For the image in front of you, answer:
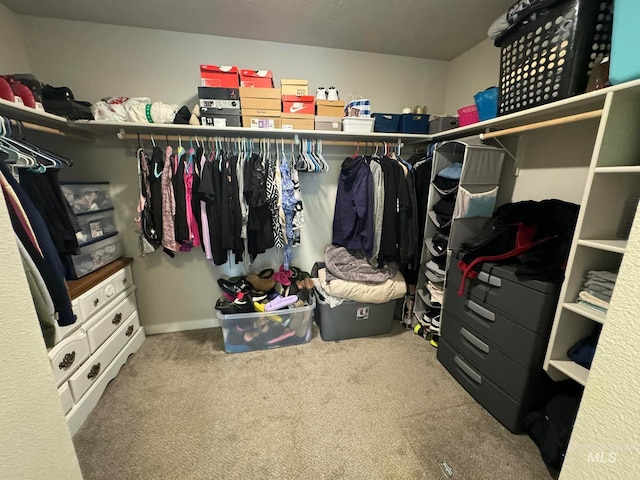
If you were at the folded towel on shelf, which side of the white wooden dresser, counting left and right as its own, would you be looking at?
front

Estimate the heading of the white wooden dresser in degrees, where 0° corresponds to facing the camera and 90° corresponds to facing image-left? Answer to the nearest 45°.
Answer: approximately 315°

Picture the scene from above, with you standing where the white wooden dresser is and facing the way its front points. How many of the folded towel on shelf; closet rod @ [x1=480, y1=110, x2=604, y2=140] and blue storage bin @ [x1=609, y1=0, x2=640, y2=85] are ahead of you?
3

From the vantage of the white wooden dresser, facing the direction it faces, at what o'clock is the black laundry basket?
The black laundry basket is roughly at 12 o'clock from the white wooden dresser.

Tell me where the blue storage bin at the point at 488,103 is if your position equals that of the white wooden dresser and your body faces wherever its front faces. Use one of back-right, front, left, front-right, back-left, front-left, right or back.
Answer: front

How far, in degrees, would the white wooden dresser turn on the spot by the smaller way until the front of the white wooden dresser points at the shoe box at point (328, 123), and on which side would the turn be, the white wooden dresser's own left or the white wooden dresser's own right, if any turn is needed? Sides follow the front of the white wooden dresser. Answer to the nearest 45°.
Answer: approximately 45° to the white wooden dresser's own left

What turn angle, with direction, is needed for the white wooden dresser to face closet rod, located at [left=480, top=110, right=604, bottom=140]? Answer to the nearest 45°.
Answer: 0° — it already faces it

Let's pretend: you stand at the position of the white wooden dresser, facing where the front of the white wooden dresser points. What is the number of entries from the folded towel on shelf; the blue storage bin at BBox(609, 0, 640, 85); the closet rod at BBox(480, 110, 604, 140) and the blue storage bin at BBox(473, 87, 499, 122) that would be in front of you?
4

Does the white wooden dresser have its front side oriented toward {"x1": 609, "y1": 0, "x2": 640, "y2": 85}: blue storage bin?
yes
